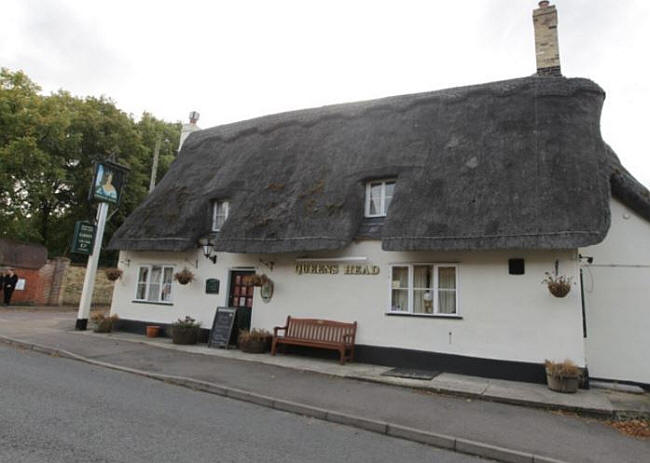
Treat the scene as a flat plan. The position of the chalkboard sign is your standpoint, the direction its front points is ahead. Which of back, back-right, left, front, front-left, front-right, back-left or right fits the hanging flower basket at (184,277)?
right

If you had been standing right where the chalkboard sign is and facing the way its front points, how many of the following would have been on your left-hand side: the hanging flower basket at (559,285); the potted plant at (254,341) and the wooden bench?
3

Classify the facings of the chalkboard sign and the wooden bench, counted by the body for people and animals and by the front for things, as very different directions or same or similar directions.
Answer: same or similar directions

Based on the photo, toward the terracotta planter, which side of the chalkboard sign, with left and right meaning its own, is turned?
right

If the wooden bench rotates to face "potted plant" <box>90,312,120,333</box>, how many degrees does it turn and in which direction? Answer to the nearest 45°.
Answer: approximately 90° to its right

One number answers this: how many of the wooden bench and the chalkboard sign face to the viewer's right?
0

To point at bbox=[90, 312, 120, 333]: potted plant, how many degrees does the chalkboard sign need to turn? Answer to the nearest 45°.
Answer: approximately 90° to its right

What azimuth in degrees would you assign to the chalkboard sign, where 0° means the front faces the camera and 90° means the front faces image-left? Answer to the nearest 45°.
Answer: approximately 45°

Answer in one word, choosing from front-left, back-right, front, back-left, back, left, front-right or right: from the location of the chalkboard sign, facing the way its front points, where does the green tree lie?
right

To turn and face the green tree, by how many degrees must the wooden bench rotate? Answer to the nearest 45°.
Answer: approximately 90° to its right

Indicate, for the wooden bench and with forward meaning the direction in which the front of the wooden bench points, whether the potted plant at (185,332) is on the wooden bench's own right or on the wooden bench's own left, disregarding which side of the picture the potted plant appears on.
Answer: on the wooden bench's own right

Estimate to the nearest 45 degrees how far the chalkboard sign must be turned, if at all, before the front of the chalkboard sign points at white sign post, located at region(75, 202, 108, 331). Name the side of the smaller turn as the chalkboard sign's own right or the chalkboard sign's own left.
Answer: approximately 90° to the chalkboard sign's own right

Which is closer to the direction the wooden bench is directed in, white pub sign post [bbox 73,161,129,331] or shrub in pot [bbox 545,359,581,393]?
the white pub sign post

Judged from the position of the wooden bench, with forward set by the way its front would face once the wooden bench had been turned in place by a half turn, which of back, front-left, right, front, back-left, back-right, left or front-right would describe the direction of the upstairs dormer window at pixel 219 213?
left

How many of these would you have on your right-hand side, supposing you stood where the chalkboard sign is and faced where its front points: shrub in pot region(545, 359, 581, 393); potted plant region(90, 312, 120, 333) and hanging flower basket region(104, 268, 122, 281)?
2

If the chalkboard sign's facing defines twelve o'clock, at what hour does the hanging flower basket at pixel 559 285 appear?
The hanging flower basket is roughly at 9 o'clock from the chalkboard sign.

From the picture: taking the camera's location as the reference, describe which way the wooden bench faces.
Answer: facing the viewer and to the left of the viewer

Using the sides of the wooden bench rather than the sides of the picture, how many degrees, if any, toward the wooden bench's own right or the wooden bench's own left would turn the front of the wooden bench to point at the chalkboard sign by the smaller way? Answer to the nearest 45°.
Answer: approximately 90° to the wooden bench's own right
